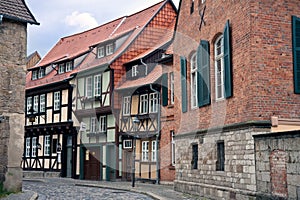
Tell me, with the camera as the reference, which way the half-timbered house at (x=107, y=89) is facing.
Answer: facing the viewer and to the left of the viewer

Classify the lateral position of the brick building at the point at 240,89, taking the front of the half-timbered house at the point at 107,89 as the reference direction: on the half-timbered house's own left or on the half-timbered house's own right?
on the half-timbered house's own left

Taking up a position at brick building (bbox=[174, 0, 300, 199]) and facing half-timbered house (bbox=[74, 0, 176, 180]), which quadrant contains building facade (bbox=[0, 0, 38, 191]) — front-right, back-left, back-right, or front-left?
front-left

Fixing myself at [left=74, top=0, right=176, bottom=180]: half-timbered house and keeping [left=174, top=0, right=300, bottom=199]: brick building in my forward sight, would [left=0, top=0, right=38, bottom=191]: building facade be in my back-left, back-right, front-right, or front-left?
front-right

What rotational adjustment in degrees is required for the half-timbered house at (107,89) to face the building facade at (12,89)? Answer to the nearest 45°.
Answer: approximately 45° to its left
